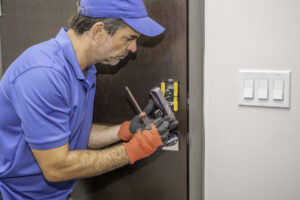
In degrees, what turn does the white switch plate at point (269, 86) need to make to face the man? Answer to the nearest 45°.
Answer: approximately 45° to its right

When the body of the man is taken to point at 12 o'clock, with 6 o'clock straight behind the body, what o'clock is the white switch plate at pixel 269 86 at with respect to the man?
The white switch plate is roughly at 12 o'clock from the man.

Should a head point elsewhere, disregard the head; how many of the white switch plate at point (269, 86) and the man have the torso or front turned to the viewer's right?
1

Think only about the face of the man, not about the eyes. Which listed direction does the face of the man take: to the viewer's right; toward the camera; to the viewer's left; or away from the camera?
to the viewer's right

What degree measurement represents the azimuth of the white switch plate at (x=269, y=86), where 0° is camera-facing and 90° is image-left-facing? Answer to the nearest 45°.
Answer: approximately 0°

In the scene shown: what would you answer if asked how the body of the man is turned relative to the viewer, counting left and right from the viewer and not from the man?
facing to the right of the viewer
